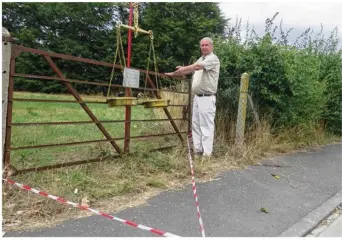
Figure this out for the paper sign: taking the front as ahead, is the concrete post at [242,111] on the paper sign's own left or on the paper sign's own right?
on the paper sign's own left

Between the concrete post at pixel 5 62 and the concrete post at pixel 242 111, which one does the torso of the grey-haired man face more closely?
the concrete post at pixel 5 62

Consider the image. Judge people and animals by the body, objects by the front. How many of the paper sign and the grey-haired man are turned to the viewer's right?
0

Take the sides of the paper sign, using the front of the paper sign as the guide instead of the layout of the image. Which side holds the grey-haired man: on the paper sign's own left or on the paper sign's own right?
on the paper sign's own left

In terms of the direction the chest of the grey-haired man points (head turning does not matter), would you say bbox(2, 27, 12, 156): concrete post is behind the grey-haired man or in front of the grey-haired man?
in front

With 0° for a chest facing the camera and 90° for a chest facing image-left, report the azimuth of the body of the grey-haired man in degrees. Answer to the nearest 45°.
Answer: approximately 45°

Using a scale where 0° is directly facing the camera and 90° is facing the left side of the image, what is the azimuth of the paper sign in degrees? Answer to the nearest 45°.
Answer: approximately 0°
